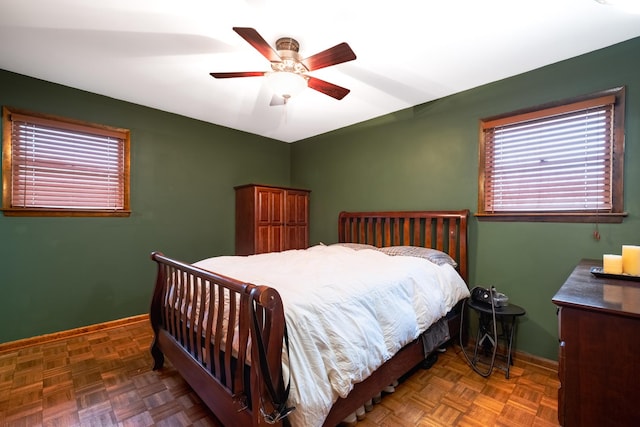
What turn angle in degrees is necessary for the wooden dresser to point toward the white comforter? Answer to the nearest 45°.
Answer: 0° — it already faces it

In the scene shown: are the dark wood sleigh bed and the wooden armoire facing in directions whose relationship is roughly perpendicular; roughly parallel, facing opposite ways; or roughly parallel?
roughly perpendicular

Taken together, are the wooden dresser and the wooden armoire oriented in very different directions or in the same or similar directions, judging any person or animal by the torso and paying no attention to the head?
very different directions

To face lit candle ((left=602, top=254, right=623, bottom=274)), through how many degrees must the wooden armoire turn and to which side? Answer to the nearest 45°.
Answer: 0° — it already faces it

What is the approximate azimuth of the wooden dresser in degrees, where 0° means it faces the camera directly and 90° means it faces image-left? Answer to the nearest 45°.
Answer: approximately 90°

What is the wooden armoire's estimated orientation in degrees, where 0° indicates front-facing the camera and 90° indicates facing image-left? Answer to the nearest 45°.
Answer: approximately 315°

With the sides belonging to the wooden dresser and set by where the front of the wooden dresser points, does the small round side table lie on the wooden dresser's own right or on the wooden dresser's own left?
on the wooden dresser's own right

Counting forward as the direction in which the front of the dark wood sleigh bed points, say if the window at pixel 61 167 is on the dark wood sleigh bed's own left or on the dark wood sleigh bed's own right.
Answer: on the dark wood sleigh bed's own right

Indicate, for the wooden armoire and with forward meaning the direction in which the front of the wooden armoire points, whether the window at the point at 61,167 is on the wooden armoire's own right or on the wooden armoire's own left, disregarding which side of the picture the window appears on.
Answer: on the wooden armoire's own right

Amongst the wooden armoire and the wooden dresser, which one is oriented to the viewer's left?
the wooden dresser

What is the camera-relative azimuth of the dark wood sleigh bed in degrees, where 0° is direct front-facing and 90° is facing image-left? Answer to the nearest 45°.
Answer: approximately 45°

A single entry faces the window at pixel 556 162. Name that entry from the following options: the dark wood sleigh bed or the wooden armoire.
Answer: the wooden armoire

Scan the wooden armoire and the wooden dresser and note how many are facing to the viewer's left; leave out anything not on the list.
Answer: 1
